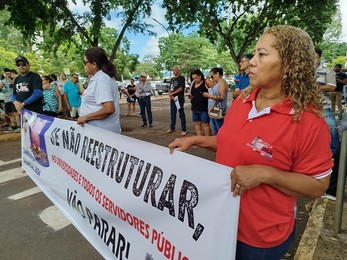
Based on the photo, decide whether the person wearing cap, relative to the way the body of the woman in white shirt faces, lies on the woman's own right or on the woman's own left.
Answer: on the woman's own right

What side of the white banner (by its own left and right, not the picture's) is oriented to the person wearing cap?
right

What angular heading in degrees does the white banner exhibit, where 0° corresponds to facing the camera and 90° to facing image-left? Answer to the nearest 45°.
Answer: approximately 45°

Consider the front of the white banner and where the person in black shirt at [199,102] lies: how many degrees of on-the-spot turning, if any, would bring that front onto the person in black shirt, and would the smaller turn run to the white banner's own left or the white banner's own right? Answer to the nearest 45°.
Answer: approximately 135° to the white banner's own right

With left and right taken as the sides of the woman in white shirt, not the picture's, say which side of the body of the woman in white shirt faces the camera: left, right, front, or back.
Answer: left
